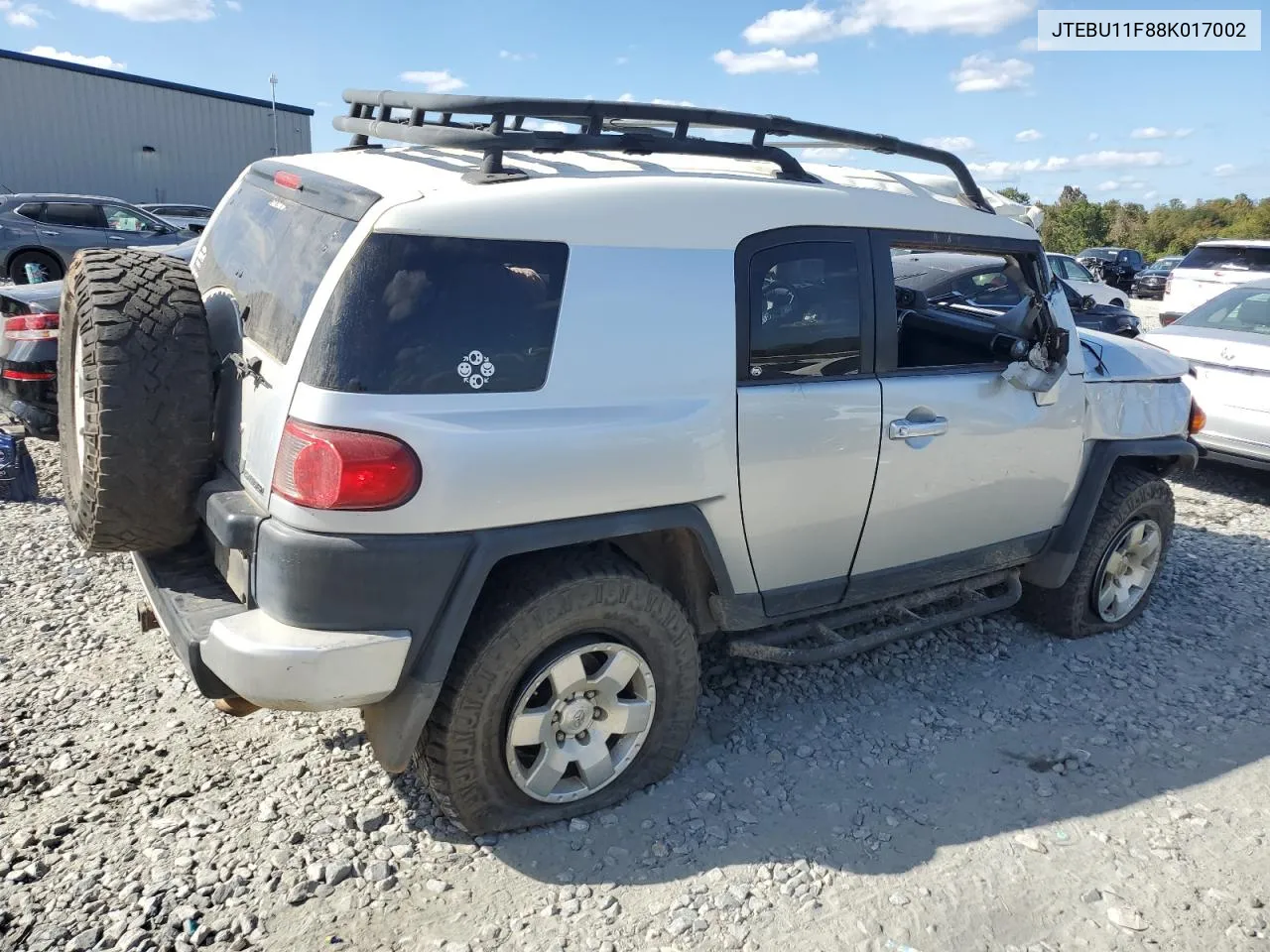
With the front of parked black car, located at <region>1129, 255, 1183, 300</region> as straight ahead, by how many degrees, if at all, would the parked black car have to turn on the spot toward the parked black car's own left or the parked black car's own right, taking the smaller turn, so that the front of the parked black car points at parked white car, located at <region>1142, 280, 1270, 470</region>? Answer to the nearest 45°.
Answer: approximately 45° to the parked black car's own left

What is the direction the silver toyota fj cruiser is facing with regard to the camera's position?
facing away from the viewer and to the right of the viewer

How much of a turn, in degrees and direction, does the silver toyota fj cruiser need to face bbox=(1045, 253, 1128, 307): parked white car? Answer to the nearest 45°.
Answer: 0° — it already faces it

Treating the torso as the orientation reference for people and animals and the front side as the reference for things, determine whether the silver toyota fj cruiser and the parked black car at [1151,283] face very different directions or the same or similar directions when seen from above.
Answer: very different directions

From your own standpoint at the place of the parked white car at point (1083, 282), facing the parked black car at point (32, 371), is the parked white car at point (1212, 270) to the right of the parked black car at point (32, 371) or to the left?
left

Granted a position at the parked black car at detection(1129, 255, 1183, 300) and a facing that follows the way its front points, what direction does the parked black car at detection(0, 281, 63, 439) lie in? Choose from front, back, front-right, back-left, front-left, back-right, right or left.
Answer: front-left

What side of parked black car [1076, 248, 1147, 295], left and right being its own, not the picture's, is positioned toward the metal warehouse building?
front

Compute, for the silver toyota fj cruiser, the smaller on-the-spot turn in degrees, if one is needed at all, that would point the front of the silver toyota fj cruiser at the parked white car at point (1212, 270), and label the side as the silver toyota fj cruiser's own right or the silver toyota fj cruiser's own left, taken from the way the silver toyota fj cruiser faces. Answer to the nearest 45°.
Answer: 0° — it already faces it
